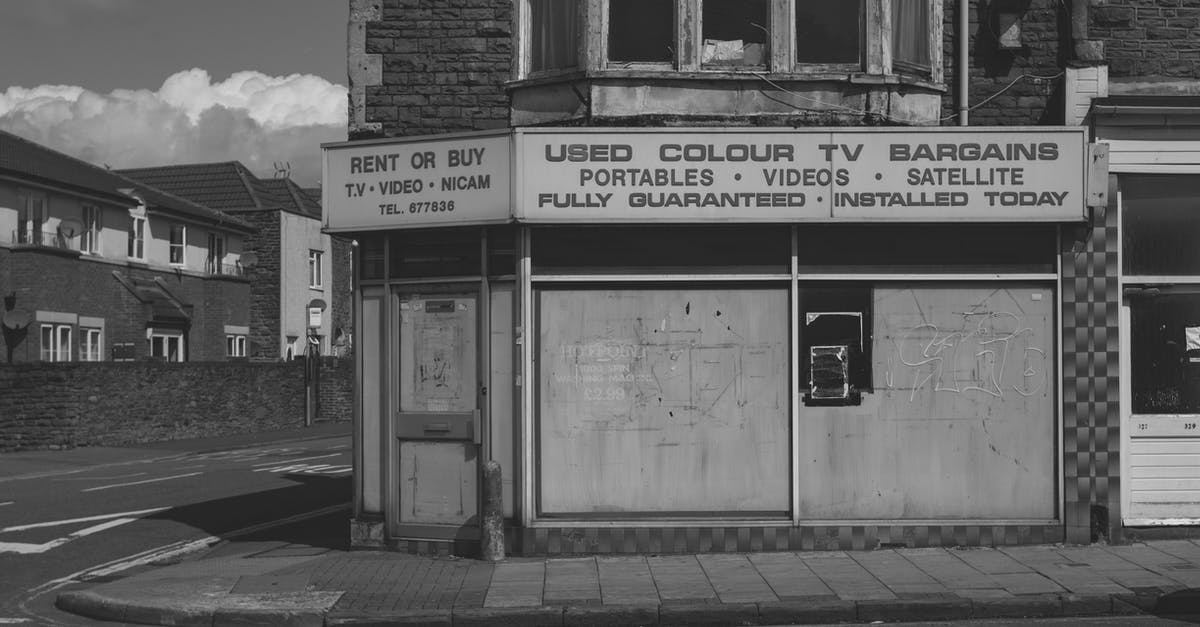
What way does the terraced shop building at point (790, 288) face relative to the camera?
toward the camera

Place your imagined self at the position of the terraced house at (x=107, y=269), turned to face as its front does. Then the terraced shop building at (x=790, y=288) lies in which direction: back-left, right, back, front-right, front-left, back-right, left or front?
front-right

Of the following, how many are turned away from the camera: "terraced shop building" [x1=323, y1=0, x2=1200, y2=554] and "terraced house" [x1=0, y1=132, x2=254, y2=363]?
0

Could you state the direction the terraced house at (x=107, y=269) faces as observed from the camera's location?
facing the viewer and to the right of the viewer

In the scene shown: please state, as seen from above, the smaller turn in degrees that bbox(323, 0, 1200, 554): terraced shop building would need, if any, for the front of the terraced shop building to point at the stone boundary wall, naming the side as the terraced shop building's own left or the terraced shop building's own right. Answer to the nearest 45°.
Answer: approximately 135° to the terraced shop building's own right

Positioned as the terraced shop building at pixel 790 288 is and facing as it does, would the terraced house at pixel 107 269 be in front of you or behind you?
behind

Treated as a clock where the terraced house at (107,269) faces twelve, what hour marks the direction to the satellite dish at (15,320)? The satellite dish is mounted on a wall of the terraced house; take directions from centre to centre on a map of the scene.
The satellite dish is roughly at 2 o'clock from the terraced house.
